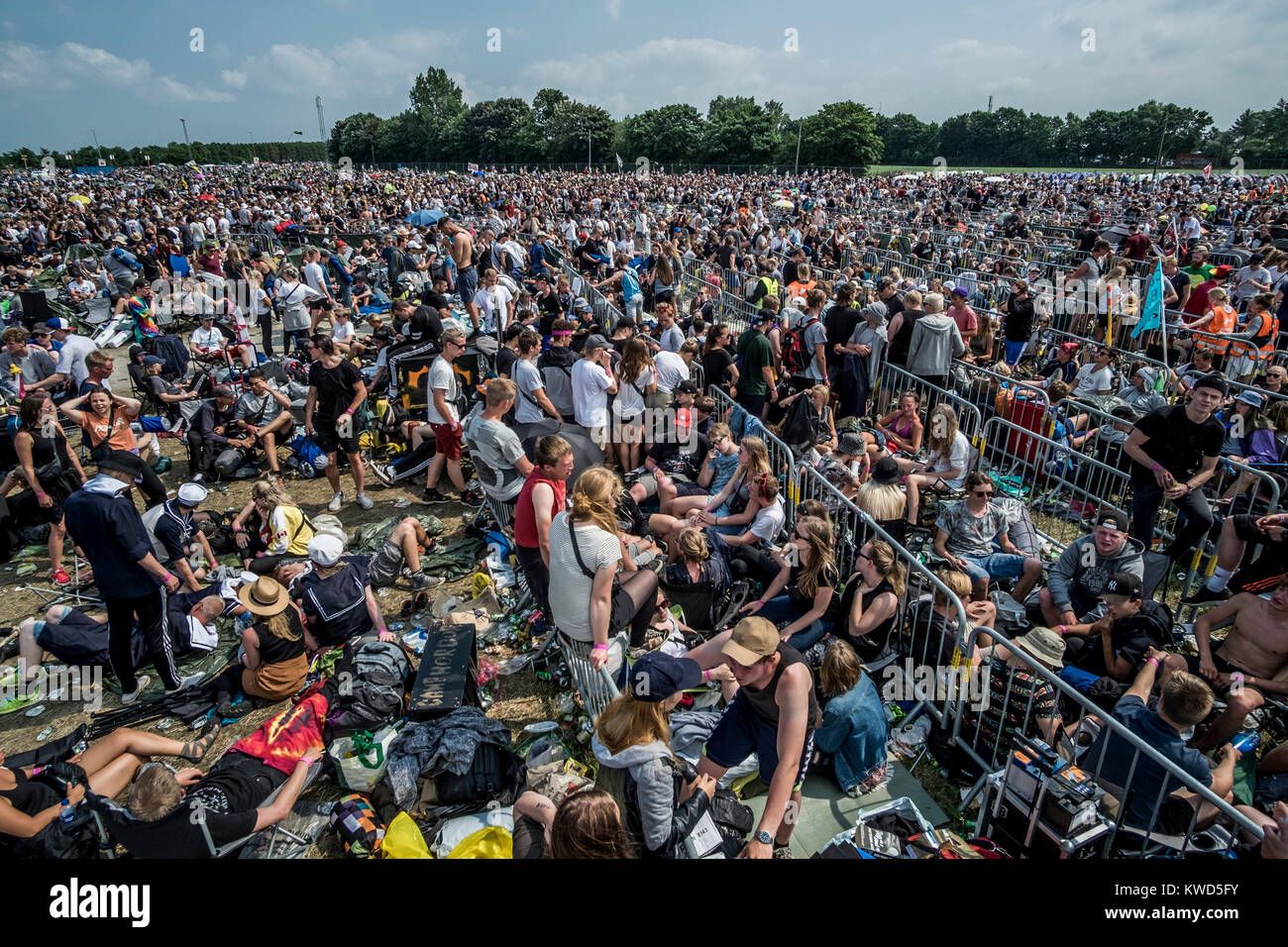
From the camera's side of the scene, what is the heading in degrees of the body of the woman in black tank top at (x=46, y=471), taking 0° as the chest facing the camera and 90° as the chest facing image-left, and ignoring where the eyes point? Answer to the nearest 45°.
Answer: approximately 315°

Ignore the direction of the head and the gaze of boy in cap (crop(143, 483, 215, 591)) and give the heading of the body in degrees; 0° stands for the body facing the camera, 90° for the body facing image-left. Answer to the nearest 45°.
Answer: approximately 315°

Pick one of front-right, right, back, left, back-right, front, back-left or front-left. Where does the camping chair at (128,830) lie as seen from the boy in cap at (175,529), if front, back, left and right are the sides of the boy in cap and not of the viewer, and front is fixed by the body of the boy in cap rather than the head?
front-right

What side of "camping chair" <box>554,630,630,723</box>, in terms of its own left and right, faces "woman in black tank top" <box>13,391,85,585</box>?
left

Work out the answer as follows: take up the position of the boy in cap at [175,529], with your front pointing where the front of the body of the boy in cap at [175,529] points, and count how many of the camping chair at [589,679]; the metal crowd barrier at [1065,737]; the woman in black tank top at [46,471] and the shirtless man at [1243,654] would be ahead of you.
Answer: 3

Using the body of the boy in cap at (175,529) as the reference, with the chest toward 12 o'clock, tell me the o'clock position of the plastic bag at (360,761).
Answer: The plastic bag is roughly at 1 o'clock from the boy in cap.

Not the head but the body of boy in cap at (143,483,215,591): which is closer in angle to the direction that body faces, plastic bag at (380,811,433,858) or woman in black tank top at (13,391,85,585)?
the plastic bag

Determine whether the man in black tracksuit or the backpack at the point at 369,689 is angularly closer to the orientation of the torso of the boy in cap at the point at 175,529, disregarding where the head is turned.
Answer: the backpack

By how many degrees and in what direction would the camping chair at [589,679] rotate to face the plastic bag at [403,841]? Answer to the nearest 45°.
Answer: approximately 180°

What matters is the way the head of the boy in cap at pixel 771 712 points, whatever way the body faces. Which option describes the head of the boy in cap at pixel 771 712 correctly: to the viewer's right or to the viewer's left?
to the viewer's left
